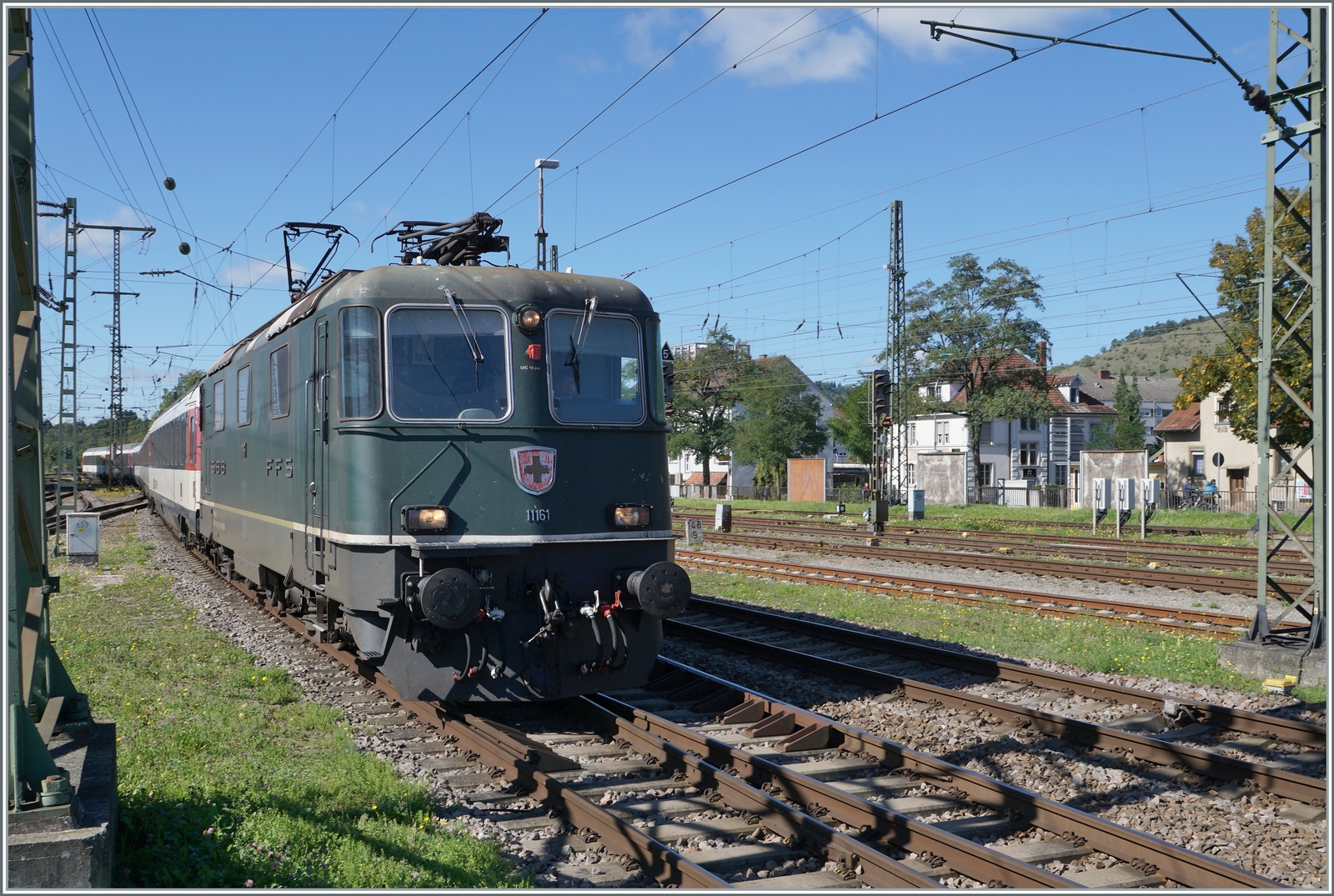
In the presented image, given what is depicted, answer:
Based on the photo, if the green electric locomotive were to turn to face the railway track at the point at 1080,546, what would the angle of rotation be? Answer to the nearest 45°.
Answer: approximately 90° to its left

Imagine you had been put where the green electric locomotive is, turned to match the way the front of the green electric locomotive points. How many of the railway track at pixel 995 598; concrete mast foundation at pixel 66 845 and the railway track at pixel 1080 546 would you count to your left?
2

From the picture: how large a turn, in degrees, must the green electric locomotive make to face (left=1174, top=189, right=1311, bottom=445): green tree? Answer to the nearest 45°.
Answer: approximately 90° to its left

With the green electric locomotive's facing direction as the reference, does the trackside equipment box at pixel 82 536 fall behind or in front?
behind

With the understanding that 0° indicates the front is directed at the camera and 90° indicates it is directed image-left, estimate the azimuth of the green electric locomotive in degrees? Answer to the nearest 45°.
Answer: approximately 315°

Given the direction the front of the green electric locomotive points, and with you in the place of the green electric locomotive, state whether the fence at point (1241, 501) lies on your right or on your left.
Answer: on your left

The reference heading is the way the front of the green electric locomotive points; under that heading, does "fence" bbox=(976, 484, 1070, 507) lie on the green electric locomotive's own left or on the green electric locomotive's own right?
on the green electric locomotive's own left

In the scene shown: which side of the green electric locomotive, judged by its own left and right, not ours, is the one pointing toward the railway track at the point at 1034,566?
left

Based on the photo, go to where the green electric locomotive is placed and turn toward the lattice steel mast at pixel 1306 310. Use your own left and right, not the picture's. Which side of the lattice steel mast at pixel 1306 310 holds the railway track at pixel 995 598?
left

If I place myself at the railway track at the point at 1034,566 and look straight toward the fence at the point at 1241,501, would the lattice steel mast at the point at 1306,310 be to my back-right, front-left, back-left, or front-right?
back-right
